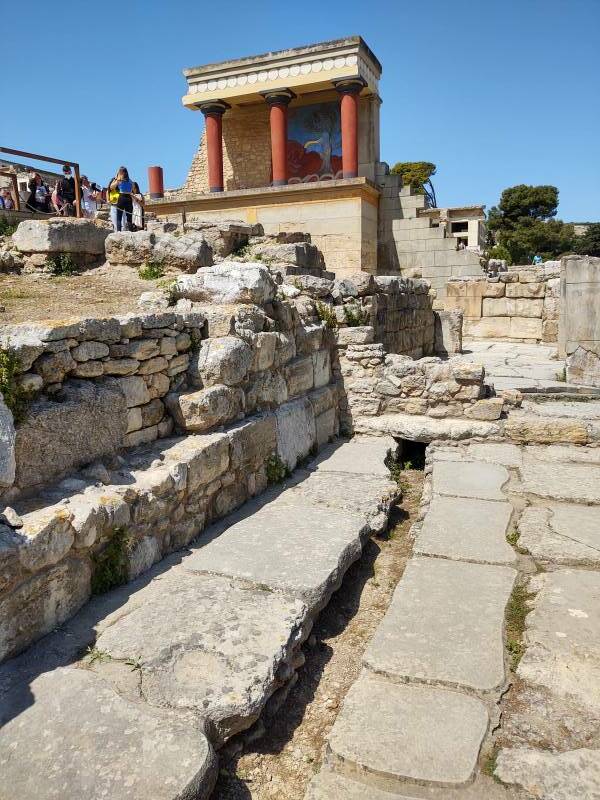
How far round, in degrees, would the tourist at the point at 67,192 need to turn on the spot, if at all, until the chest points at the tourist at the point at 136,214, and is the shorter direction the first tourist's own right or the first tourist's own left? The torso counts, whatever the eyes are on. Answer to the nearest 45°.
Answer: approximately 45° to the first tourist's own left

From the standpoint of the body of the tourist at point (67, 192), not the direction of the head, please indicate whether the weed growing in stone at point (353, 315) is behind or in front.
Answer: in front

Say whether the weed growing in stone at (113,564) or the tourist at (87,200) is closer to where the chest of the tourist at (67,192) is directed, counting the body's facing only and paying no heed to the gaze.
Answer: the weed growing in stone

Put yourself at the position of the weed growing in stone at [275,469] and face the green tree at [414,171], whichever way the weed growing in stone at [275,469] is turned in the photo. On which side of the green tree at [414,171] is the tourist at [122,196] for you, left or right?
left

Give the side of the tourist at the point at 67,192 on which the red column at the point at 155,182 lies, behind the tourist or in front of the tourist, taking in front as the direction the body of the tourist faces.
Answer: behind

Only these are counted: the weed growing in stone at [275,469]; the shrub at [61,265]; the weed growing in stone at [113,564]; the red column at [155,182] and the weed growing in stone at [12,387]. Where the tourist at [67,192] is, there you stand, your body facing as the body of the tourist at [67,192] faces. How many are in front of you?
4

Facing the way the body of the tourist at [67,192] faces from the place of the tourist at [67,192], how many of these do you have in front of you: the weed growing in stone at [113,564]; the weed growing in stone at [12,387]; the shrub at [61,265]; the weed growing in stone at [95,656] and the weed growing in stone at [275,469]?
5

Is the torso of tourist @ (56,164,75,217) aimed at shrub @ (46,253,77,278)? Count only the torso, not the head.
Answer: yes

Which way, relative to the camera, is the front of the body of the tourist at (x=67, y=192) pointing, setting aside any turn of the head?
toward the camera

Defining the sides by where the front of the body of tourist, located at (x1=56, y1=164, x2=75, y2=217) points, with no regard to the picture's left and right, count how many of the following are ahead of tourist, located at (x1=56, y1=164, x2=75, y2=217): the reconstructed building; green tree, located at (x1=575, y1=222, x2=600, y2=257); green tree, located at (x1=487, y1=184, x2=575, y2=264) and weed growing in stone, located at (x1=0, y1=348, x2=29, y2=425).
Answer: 1

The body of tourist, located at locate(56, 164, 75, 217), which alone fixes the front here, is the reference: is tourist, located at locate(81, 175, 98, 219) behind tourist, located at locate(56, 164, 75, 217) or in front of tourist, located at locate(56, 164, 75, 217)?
behind

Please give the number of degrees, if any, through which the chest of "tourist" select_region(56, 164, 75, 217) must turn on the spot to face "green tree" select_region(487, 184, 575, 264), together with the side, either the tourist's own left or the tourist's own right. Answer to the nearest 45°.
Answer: approximately 135° to the tourist's own left

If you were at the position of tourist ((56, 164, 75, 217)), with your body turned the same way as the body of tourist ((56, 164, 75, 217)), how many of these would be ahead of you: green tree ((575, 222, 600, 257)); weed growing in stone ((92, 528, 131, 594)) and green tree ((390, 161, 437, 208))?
1

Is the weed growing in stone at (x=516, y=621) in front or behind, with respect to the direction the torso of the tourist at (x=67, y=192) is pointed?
in front

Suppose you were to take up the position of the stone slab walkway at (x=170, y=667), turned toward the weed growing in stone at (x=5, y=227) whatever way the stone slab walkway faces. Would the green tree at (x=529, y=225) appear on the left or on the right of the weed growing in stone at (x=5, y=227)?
right
